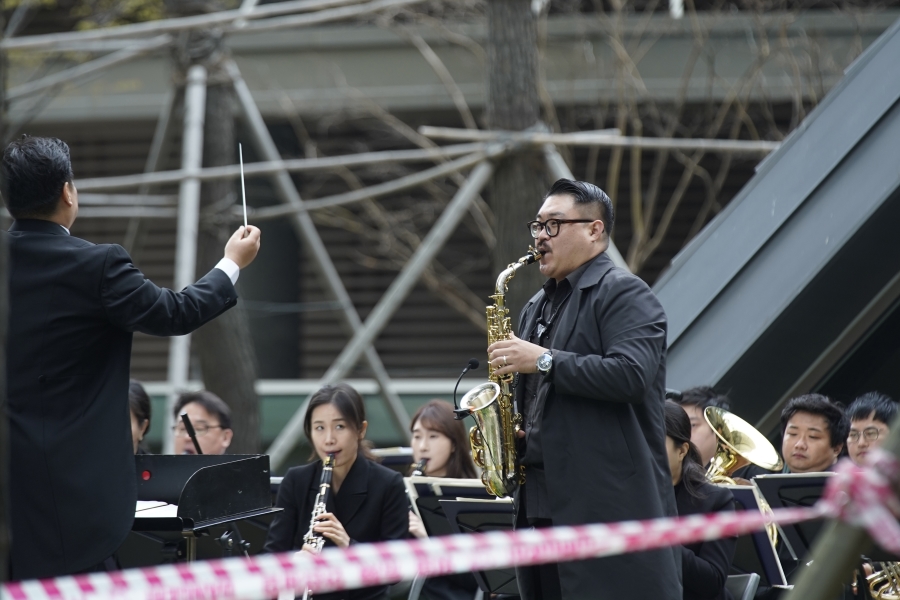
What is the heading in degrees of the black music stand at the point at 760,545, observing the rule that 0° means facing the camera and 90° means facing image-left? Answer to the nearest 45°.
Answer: approximately 225°

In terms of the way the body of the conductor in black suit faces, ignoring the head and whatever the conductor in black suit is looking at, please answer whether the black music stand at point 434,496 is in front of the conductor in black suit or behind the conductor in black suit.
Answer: in front

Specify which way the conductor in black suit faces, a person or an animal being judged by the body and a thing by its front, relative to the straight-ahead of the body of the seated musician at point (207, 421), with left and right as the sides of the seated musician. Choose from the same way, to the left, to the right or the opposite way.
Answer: the opposite way

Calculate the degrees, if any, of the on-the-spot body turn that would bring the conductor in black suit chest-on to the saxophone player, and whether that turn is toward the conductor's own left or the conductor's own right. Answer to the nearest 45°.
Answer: approximately 45° to the conductor's own right

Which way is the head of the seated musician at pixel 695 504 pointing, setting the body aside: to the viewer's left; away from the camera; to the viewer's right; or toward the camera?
to the viewer's left

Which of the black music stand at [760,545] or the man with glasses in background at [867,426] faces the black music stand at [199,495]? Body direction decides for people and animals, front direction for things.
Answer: the man with glasses in background

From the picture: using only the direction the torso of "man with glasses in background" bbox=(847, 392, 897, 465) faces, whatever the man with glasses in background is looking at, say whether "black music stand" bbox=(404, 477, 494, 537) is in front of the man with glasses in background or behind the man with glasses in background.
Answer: in front

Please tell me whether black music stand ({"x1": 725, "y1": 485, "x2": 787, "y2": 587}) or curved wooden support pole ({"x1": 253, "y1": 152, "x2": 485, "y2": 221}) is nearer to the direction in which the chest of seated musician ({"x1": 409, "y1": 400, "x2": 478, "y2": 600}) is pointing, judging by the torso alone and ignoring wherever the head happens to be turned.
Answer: the black music stand

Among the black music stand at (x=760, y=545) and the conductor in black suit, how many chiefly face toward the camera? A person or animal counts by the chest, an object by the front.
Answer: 0

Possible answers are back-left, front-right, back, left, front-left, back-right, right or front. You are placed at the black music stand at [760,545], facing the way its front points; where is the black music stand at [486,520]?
back-left

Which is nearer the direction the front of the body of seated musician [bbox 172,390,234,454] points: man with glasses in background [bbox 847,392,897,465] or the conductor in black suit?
the conductor in black suit

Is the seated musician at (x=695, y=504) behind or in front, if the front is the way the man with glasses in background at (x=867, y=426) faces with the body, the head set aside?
in front
